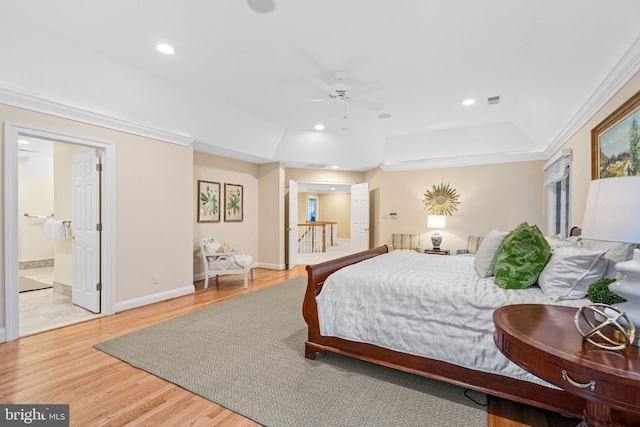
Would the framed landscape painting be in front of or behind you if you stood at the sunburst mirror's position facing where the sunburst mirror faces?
in front

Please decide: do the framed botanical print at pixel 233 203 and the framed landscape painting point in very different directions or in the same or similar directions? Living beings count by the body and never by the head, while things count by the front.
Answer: very different directions

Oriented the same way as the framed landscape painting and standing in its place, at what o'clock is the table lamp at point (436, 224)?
The table lamp is roughly at 3 o'clock from the framed landscape painting.

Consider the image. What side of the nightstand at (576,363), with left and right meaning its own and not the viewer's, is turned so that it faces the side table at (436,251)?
right

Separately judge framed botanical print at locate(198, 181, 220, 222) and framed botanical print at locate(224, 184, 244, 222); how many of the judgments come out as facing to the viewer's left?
0

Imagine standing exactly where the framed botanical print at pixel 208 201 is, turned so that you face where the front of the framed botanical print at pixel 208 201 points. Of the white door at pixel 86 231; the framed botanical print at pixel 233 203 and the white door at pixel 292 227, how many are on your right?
1

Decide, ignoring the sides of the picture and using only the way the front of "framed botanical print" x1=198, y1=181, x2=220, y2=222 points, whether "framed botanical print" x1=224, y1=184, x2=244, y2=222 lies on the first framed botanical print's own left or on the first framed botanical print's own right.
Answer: on the first framed botanical print's own left

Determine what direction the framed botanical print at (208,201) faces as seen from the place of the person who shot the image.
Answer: facing the viewer and to the right of the viewer

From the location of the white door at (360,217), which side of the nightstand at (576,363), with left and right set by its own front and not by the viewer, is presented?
right

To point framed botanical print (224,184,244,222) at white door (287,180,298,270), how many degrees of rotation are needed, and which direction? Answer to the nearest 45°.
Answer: approximately 45° to its left

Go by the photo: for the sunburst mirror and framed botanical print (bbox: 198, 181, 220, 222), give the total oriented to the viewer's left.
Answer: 0
